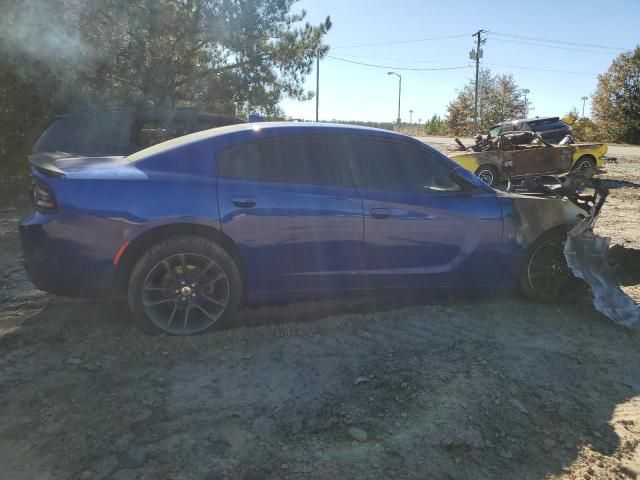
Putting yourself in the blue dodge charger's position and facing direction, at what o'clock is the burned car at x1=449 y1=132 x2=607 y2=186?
The burned car is roughly at 10 o'clock from the blue dodge charger.

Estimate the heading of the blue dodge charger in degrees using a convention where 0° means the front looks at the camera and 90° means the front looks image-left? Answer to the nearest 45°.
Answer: approximately 270°

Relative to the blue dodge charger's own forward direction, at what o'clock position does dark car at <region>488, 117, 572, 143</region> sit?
The dark car is roughly at 10 o'clock from the blue dodge charger.
